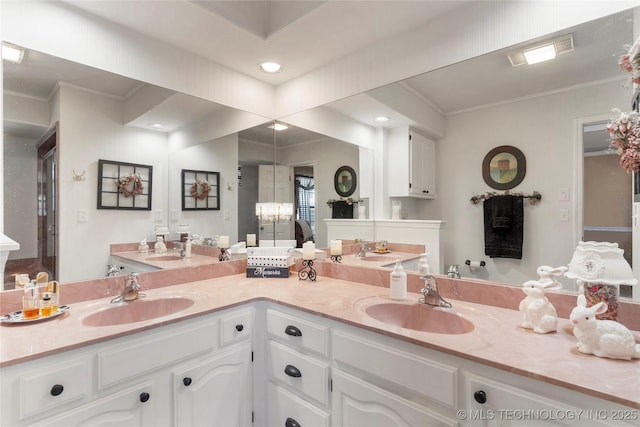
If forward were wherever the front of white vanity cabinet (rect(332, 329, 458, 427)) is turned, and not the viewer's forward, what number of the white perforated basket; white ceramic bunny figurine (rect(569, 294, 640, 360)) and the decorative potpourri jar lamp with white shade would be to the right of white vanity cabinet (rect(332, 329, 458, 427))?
1

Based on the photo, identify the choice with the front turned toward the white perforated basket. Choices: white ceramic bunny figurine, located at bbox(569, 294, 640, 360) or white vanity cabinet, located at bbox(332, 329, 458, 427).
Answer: the white ceramic bunny figurine

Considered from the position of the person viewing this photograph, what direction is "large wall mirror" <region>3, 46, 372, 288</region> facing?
facing the viewer and to the right of the viewer

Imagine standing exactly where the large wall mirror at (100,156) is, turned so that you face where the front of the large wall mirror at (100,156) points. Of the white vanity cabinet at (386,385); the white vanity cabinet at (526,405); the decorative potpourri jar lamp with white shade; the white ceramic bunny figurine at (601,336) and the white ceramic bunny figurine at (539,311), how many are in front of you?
5

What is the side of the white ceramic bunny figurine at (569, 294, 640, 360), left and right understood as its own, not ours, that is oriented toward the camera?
left

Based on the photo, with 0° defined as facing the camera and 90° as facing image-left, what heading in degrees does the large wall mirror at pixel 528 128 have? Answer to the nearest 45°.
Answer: approximately 45°

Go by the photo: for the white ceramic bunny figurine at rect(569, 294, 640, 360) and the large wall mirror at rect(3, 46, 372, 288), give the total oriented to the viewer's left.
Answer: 1
